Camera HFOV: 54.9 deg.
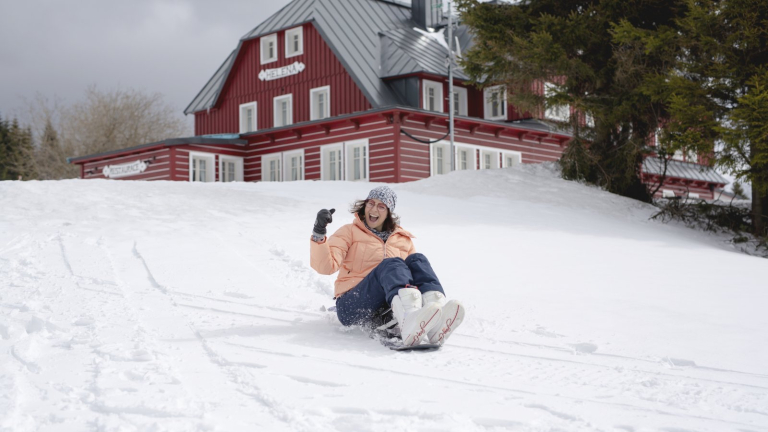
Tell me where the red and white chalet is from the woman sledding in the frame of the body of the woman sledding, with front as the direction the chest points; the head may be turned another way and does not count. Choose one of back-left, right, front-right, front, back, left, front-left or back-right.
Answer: back-left

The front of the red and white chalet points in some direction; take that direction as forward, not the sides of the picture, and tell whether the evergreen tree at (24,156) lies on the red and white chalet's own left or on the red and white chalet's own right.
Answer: on the red and white chalet's own right

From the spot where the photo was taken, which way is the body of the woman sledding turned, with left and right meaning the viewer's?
facing the viewer and to the right of the viewer

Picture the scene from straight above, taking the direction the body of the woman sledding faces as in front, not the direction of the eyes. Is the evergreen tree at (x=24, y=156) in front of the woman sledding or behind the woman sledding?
behind

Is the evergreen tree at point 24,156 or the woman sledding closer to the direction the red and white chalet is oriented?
the woman sledding

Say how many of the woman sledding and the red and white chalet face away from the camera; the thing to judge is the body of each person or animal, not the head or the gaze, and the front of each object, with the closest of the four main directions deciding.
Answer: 0

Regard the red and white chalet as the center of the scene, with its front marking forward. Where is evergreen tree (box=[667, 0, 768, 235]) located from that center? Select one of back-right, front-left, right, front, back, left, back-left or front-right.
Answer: left

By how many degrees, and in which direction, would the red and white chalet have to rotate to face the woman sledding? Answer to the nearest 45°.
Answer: approximately 45° to its left

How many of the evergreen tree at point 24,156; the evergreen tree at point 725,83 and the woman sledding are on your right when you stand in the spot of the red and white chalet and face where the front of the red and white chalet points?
1
